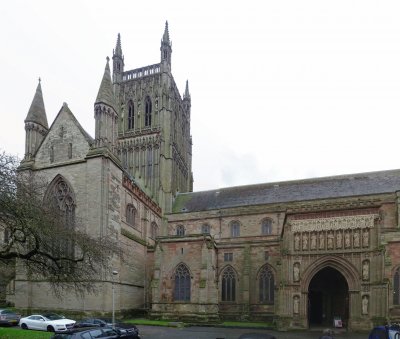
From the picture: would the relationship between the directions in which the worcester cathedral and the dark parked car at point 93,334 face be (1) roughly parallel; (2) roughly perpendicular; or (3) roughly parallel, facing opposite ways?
roughly perpendicular

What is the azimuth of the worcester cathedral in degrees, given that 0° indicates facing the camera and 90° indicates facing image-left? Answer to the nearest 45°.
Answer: approximately 0°

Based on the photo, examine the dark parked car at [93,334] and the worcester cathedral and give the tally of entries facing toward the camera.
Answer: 1
